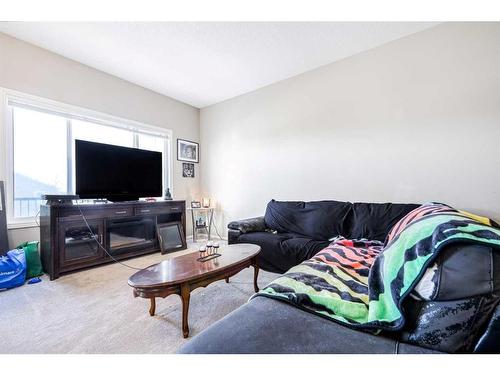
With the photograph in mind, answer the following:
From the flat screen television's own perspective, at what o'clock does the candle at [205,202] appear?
The candle is roughly at 10 o'clock from the flat screen television.

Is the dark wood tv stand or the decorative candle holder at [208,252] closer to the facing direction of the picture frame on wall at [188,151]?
the decorative candle holder

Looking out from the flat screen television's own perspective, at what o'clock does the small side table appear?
The small side table is roughly at 10 o'clock from the flat screen television.

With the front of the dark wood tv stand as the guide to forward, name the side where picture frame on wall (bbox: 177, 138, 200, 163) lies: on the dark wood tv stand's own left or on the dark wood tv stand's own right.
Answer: on the dark wood tv stand's own left

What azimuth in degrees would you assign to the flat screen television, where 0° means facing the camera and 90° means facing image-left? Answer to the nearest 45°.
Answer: approximately 315°

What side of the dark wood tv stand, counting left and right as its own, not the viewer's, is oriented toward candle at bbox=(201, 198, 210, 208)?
left

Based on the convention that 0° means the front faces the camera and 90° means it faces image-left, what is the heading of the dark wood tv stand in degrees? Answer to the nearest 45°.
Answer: approximately 315°

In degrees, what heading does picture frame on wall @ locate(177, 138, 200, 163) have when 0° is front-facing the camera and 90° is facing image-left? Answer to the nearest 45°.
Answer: approximately 315°
